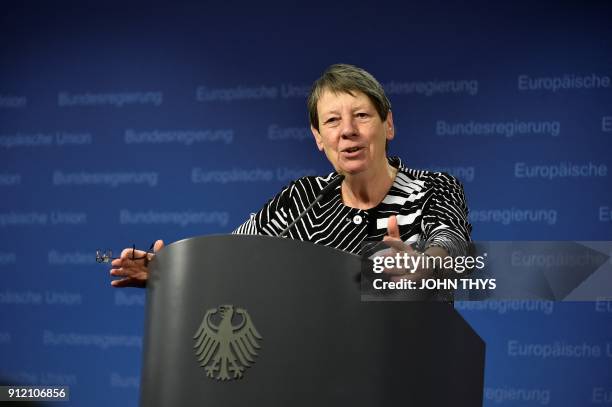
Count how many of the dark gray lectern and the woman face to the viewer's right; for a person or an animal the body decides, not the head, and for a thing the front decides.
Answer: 0

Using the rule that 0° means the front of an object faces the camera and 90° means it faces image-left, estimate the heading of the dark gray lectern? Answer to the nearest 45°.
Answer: approximately 45°

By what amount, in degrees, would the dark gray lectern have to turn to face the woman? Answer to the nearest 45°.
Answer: approximately 135° to its right

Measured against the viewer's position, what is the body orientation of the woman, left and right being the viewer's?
facing the viewer

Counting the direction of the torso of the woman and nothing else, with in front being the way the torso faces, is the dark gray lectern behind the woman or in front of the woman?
in front
